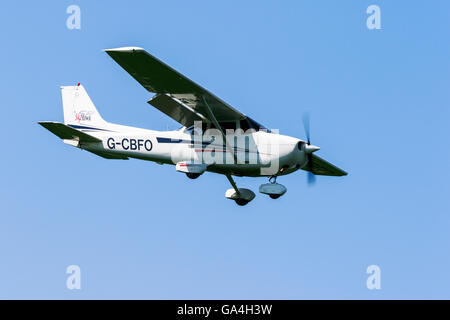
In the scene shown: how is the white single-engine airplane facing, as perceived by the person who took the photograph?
facing the viewer and to the right of the viewer
